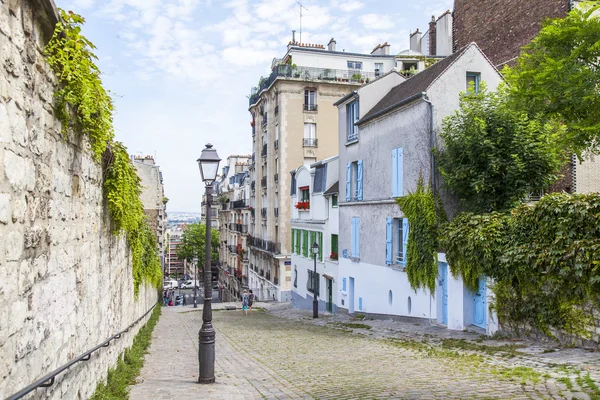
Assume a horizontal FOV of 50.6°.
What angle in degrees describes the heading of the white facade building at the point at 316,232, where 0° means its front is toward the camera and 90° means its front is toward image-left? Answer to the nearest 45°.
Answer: approximately 45°

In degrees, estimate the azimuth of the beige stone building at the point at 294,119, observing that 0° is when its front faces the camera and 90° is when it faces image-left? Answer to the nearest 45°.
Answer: approximately 90°

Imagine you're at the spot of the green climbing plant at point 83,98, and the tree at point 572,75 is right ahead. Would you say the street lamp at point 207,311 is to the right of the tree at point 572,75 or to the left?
left

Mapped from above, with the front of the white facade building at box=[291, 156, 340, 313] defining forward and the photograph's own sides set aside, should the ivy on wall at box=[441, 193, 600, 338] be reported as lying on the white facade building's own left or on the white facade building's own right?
on the white facade building's own left

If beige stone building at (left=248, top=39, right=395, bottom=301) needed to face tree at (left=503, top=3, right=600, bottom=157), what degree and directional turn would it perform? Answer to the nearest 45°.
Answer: approximately 90° to its left

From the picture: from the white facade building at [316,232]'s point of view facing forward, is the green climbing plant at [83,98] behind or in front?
in front

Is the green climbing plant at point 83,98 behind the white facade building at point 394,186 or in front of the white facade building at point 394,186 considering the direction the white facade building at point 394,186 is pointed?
in front

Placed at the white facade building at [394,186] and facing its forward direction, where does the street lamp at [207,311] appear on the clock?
The street lamp is roughly at 11 o'clock from the white facade building.

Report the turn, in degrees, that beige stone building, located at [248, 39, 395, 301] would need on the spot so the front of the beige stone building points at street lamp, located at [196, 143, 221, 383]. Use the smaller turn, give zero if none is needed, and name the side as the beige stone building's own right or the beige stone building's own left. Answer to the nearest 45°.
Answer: approximately 90° to the beige stone building's own left
